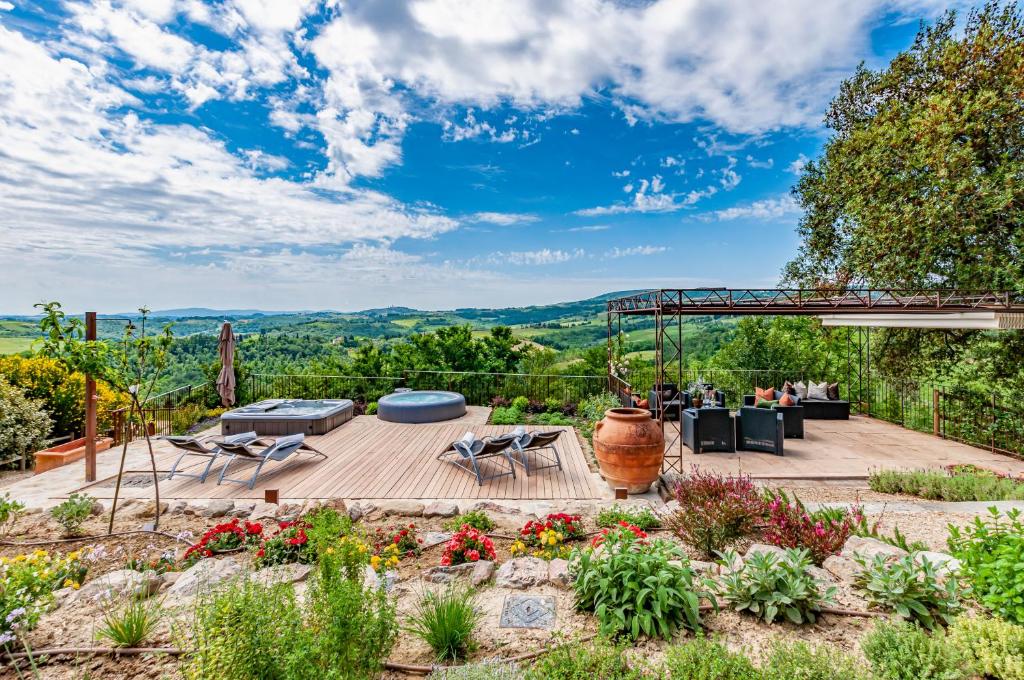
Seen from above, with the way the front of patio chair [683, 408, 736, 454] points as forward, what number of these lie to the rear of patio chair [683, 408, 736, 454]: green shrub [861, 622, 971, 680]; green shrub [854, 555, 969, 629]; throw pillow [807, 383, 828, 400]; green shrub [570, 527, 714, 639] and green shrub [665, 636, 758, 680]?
4

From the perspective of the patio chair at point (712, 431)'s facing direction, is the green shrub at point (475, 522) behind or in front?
behind

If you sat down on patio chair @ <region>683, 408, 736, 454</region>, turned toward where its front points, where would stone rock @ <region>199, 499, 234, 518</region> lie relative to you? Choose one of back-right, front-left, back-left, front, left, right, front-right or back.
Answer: back-left

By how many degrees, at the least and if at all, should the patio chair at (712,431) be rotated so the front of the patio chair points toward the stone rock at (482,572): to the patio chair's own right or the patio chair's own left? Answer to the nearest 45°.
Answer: approximately 180°

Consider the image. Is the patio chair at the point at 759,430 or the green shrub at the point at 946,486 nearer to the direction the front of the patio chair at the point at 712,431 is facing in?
the patio chair

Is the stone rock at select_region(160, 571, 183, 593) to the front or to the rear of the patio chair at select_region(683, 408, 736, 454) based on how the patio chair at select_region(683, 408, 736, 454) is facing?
to the rear

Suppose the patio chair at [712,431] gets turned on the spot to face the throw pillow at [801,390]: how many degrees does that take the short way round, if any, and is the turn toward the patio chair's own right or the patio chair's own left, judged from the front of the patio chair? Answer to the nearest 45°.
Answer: approximately 45° to the patio chair's own right

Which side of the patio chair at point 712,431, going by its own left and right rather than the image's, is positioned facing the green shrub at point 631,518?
back

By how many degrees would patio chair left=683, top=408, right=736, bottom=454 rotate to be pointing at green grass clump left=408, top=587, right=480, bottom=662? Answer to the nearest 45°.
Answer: approximately 180°

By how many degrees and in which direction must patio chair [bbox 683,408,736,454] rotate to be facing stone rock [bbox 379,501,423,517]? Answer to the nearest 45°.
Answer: approximately 135° to its left

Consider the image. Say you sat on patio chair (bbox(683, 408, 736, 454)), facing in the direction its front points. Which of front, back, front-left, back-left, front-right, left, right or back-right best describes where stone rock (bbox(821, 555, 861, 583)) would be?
back

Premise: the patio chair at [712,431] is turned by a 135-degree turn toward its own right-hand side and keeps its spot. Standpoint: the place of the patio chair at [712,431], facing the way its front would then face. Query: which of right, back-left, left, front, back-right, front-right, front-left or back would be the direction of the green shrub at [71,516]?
right

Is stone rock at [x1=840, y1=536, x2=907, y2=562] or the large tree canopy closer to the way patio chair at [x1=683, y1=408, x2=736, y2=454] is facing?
the large tree canopy

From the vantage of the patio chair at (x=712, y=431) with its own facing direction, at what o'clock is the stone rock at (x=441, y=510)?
The stone rock is roughly at 7 o'clock from the patio chair.

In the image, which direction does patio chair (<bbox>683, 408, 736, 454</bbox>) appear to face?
away from the camera
